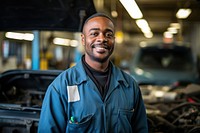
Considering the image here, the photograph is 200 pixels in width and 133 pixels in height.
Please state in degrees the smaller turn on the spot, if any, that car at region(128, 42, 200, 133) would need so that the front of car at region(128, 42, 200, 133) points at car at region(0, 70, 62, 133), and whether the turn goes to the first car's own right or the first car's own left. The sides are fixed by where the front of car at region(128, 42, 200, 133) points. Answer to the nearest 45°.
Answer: approximately 45° to the first car's own right

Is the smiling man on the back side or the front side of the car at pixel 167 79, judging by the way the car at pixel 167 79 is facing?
on the front side

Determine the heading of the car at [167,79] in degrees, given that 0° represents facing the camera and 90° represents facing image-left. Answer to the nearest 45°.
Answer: approximately 0°
